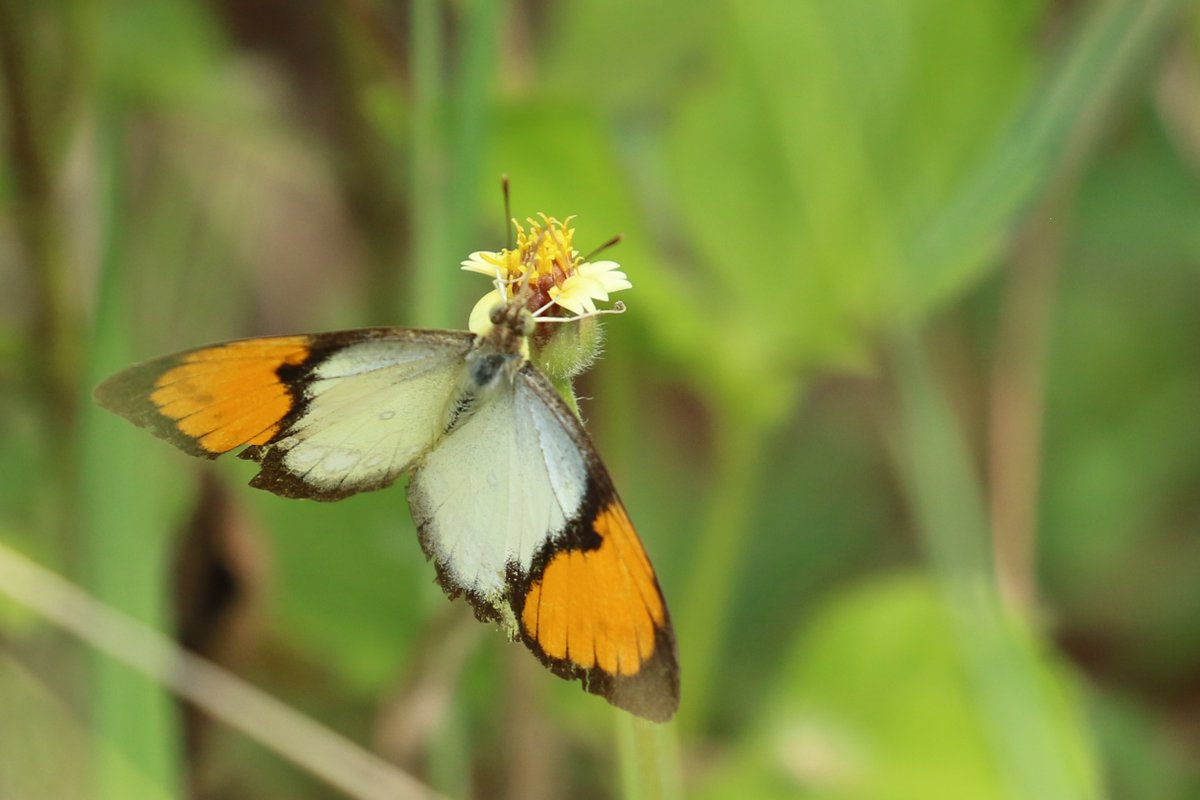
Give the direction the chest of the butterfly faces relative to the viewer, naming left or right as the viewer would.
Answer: facing away from the viewer and to the right of the viewer
